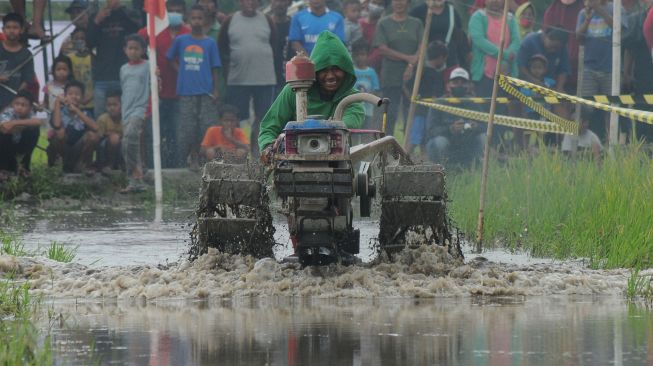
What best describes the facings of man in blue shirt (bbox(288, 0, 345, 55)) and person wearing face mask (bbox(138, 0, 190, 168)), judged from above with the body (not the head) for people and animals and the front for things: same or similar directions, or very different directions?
same or similar directions

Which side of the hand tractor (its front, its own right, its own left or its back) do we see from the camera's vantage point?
front

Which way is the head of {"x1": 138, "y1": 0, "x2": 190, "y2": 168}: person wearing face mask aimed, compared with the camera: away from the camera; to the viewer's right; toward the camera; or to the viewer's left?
toward the camera

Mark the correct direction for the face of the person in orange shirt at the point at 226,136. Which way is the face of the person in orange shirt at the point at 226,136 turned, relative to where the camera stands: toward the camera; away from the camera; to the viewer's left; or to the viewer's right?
toward the camera

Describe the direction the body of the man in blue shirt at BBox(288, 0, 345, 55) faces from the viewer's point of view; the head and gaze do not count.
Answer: toward the camera

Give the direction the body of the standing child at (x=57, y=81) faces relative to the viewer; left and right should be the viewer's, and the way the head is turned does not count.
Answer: facing the viewer

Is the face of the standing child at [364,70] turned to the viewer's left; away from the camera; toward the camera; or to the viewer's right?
toward the camera

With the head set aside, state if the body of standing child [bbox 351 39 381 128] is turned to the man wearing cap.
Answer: no

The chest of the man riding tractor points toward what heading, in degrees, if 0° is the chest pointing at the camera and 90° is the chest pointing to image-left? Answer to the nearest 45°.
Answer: approximately 0°

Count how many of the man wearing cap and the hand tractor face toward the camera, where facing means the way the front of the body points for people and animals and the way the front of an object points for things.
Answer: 2

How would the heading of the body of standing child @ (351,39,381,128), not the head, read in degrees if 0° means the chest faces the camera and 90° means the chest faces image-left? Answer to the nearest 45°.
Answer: approximately 0°

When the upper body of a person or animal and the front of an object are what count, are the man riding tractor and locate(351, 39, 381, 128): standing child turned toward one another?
no
